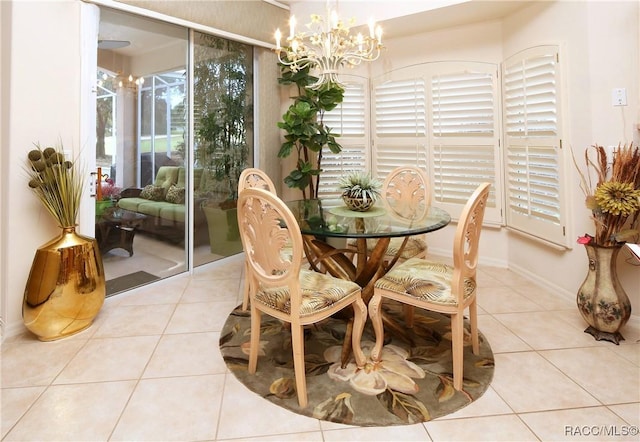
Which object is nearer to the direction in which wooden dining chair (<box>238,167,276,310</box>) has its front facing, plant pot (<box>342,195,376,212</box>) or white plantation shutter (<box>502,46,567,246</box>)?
the plant pot

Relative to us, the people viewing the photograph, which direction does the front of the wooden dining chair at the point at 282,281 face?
facing away from the viewer and to the right of the viewer

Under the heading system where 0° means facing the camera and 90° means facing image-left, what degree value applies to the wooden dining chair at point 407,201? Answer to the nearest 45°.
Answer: approximately 45°

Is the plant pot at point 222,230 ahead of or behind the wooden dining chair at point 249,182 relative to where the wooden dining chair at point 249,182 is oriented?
behind

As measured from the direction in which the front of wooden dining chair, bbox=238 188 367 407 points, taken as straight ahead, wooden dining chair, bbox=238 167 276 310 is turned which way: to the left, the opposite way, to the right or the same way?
to the right

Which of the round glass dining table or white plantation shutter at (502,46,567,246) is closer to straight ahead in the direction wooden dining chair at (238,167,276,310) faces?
the round glass dining table

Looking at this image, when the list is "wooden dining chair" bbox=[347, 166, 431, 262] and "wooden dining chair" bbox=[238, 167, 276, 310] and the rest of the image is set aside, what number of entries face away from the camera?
0

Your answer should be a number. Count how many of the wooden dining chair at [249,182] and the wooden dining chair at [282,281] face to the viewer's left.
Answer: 0
